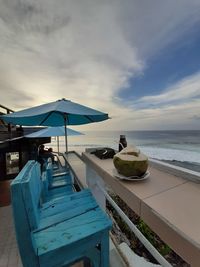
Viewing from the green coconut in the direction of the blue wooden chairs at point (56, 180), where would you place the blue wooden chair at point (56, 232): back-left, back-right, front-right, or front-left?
front-left

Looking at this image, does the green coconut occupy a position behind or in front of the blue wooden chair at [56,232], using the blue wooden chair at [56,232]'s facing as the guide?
in front

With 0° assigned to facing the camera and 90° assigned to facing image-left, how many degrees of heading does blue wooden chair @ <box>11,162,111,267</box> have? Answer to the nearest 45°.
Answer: approximately 270°

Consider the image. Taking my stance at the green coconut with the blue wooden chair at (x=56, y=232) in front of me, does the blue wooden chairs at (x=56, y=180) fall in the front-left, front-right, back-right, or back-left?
front-right

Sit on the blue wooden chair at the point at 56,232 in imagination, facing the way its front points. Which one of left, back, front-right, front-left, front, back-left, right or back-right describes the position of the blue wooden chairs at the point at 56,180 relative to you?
left

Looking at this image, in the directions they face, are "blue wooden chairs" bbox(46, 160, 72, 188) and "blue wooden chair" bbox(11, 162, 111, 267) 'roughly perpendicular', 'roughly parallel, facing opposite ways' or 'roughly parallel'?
roughly parallel

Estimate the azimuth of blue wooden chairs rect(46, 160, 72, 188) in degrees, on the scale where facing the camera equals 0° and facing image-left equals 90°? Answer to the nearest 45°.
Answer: approximately 270°

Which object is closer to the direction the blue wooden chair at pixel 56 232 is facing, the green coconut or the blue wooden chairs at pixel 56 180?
the green coconut

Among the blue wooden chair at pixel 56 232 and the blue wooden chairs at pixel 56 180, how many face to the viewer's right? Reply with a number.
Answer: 2

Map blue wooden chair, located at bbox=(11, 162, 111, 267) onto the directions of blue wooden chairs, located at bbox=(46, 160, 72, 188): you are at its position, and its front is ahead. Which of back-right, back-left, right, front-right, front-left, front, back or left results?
right
